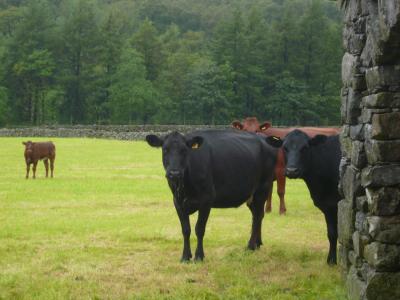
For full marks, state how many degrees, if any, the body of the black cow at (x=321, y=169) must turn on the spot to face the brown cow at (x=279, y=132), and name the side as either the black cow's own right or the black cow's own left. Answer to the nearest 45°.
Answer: approximately 135° to the black cow's own right

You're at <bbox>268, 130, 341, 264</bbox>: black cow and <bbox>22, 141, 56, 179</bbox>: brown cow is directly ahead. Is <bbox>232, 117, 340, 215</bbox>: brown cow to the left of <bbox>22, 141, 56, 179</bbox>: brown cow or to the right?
right

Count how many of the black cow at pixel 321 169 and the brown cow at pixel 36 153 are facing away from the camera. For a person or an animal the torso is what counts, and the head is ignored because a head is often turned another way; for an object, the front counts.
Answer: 0

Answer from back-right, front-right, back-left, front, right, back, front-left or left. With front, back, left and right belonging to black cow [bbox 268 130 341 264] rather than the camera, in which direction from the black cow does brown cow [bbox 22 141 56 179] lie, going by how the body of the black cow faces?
right

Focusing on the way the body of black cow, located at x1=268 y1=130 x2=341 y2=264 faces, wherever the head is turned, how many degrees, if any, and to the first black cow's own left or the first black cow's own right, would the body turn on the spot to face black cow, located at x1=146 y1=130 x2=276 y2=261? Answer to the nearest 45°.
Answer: approximately 45° to the first black cow's own right

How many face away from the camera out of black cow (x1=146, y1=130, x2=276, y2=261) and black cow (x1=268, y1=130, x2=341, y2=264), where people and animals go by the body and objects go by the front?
0

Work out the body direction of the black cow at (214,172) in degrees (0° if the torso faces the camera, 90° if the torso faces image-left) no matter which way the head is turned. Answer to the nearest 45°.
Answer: approximately 45°

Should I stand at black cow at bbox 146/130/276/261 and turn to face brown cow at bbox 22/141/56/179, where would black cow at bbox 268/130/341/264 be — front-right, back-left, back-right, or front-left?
back-right

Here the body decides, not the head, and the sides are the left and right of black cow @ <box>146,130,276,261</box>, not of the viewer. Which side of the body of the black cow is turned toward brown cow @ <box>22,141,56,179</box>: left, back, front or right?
right
